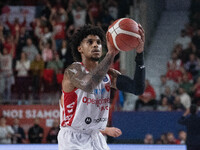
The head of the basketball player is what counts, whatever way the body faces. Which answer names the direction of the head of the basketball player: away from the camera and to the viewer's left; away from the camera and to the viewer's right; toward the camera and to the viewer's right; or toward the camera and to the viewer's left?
toward the camera and to the viewer's right

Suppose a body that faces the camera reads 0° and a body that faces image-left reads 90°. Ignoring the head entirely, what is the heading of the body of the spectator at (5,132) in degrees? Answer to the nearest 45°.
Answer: approximately 0°

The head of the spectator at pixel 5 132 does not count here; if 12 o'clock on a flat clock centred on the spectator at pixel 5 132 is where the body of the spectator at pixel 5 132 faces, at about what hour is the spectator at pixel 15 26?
the spectator at pixel 15 26 is roughly at 6 o'clock from the spectator at pixel 5 132.

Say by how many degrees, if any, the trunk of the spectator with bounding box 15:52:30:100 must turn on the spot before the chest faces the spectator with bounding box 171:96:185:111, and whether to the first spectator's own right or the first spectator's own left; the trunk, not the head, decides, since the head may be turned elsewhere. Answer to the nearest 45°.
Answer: approximately 45° to the first spectator's own left

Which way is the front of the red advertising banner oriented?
toward the camera

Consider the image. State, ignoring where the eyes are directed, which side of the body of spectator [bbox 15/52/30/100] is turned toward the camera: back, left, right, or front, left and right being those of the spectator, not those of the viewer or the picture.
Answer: front

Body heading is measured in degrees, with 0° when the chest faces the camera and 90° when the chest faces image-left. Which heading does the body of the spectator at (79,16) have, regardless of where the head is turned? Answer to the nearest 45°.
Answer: approximately 0°

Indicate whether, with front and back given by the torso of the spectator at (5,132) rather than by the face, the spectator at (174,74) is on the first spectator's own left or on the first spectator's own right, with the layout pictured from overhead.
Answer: on the first spectator's own left

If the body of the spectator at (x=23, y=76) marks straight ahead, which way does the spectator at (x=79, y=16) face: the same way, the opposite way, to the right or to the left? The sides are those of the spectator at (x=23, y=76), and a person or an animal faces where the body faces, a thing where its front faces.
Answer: the same way

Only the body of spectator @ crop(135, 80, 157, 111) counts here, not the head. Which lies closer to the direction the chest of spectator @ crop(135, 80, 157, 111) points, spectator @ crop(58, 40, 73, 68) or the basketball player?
the basketball player

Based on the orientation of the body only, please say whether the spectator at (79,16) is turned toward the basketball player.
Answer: yes
